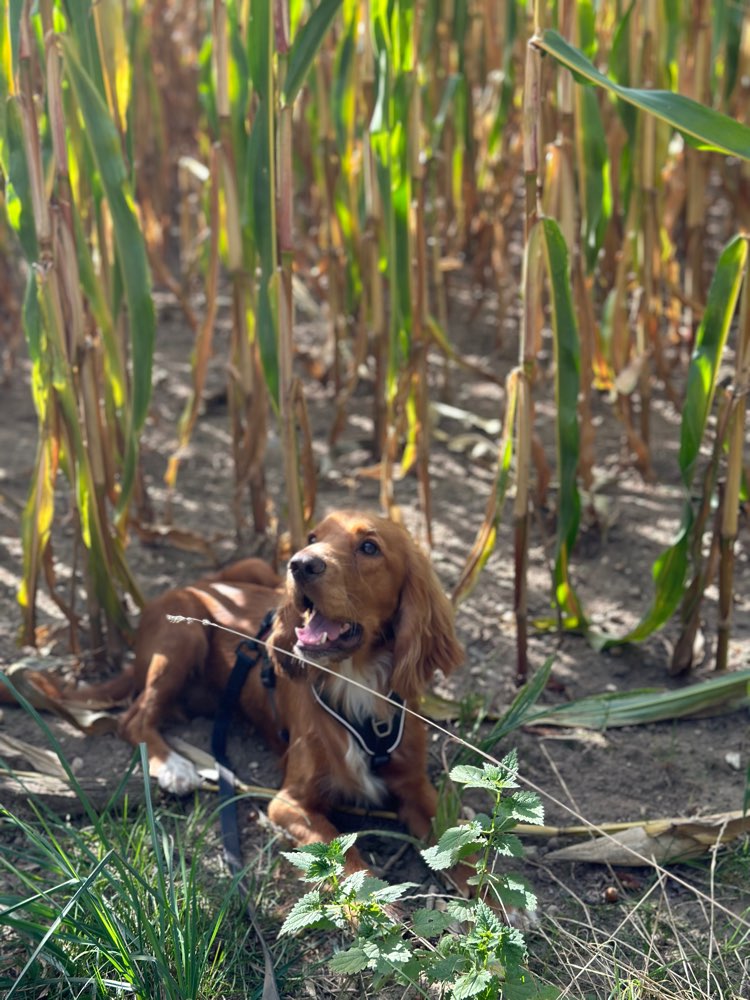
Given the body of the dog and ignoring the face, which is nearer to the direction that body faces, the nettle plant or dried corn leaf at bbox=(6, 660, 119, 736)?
the nettle plant

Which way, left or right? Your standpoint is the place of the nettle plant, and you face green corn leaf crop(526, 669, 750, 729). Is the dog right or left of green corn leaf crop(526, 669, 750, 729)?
left

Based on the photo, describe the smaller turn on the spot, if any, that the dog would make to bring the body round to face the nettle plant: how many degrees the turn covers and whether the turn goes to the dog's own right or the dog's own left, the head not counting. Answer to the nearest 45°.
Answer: approximately 45° to the dog's own right

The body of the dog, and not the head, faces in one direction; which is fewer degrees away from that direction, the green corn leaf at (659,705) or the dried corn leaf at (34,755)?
the green corn leaf

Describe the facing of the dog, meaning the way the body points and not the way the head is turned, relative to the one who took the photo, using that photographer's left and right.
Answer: facing the viewer and to the right of the viewer

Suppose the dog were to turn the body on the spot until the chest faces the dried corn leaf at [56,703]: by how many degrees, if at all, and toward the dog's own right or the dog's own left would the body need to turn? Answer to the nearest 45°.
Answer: approximately 180°

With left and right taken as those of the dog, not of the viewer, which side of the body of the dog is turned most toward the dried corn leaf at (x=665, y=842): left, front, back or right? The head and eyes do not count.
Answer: front

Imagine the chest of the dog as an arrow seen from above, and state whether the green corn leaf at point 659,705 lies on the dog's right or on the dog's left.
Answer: on the dog's left

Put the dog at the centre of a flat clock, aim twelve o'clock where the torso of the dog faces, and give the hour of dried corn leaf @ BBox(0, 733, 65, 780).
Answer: The dried corn leaf is roughly at 5 o'clock from the dog.

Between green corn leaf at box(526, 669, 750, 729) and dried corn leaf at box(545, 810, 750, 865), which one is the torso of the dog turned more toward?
the dried corn leaf
